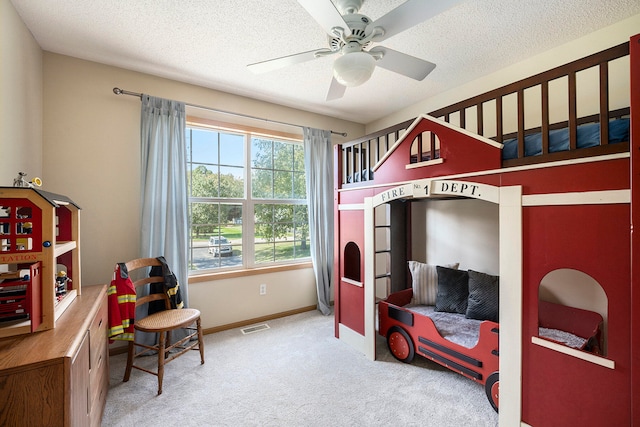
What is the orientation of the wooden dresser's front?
to the viewer's right

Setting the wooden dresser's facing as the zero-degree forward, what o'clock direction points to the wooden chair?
The wooden chair is roughly at 10 o'clock from the wooden dresser.

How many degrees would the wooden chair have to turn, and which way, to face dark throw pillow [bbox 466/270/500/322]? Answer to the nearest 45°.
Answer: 0° — it already faces it

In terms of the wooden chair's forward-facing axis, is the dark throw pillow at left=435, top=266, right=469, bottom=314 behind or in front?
in front

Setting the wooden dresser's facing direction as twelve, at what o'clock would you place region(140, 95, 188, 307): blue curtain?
The blue curtain is roughly at 10 o'clock from the wooden dresser.

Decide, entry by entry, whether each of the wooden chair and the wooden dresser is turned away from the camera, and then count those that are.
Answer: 0

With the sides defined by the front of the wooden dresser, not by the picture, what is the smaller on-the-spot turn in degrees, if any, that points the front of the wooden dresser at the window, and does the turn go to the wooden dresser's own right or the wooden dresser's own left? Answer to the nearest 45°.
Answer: approximately 45° to the wooden dresser's own left

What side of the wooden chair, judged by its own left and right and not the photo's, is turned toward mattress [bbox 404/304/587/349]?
front

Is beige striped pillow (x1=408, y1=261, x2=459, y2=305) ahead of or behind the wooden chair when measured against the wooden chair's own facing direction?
ahead

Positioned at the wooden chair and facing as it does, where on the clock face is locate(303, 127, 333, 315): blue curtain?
The blue curtain is roughly at 10 o'clock from the wooden chair.

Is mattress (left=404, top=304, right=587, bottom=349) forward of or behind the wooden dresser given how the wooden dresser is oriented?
forward
